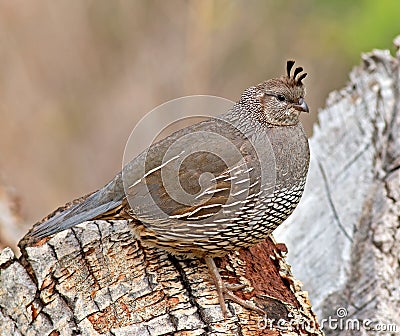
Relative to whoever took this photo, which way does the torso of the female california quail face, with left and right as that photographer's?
facing to the right of the viewer

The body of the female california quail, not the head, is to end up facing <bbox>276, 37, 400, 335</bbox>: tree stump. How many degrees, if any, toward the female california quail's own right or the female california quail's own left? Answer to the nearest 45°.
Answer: approximately 45° to the female california quail's own left
